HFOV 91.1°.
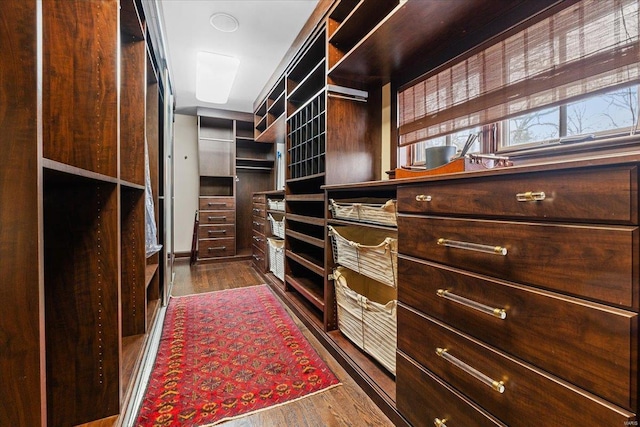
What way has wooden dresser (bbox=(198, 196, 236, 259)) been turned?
toward the camera

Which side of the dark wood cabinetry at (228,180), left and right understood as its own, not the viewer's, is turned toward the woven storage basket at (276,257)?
front

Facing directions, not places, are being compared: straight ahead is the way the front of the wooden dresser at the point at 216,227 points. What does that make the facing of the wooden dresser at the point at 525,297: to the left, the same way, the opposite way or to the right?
to the right

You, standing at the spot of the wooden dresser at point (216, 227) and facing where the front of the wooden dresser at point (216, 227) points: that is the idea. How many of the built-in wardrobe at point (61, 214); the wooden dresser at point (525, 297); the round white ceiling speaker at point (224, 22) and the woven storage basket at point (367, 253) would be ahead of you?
4

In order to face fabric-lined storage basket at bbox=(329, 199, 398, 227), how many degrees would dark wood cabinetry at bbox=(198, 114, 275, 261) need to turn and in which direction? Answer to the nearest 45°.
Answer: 0° — it already faces it

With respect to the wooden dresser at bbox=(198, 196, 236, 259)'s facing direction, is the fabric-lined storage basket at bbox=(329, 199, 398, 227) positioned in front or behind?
in front

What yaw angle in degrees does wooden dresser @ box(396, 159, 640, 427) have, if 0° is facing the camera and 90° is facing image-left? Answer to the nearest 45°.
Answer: approximately 45°

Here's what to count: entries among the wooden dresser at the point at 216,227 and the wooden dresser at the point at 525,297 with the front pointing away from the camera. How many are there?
0

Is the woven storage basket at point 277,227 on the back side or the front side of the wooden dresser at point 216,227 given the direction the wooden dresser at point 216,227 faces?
on the front side

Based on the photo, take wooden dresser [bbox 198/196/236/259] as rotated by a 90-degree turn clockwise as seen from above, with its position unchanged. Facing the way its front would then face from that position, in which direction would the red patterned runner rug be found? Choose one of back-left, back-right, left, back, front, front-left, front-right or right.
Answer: left

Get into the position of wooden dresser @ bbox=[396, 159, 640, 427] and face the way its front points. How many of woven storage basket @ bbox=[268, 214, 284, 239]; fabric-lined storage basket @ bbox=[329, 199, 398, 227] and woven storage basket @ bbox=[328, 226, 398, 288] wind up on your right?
3

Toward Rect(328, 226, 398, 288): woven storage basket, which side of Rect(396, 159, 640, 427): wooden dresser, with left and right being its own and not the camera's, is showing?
right

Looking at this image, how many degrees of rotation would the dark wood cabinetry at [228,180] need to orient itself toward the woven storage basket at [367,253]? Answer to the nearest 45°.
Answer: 0° — it already faces it

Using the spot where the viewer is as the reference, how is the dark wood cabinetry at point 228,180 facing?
facing the viewer

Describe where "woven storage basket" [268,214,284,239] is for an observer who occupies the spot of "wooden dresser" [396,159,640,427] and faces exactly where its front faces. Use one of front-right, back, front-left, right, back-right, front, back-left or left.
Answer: right

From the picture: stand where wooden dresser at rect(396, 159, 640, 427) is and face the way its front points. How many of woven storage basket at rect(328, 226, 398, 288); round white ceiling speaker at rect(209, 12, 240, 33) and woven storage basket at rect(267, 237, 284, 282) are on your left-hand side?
0

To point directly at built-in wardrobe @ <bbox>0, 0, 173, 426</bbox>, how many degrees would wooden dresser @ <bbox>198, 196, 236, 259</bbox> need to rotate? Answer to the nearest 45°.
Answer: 0° — it already faces it

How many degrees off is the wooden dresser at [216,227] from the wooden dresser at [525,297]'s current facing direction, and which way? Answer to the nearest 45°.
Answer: approximately 90° to its right

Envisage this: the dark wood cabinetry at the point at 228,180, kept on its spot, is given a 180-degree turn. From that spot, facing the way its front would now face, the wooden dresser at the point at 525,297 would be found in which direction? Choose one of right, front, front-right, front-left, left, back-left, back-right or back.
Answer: back
